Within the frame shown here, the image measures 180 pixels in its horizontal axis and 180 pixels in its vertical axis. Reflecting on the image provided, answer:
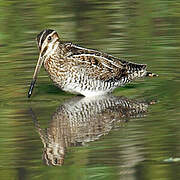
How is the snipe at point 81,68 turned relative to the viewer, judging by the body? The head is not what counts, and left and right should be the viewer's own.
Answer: facing to the left of the viewer
